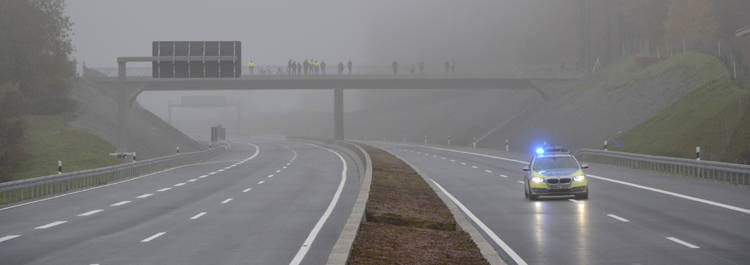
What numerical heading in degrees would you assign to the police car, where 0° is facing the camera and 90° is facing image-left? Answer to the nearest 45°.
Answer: approximately 0°

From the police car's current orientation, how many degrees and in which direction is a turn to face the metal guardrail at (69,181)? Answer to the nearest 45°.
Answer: approximately 90° to its right

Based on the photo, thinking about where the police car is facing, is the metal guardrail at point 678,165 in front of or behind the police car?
behind
